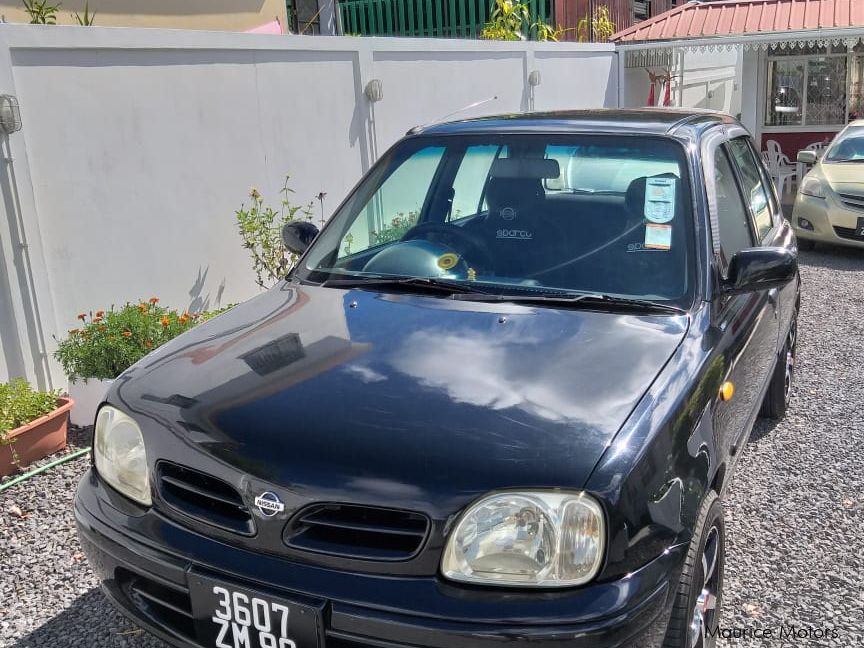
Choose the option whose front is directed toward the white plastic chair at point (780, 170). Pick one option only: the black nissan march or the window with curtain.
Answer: the window with curtain

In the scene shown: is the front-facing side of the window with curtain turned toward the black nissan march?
yes

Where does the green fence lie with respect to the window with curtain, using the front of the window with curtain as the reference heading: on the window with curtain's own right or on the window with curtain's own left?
on the window with curtain's own right

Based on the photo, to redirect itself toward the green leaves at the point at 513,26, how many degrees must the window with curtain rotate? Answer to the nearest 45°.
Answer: approximately 45° to its right

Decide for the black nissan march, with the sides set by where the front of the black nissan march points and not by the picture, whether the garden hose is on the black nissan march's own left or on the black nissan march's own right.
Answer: on the black nissan march's own right

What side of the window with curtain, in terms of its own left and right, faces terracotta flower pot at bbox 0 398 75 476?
front

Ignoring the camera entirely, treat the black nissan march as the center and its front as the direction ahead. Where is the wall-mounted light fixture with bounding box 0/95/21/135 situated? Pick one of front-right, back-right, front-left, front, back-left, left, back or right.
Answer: right

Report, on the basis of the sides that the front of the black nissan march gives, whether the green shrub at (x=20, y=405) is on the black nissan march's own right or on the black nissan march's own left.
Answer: on the black nissan march's own right

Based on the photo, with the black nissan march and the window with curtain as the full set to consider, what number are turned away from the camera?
0

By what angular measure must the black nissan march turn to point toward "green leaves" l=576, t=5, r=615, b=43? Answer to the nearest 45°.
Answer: approximately 135° to its right

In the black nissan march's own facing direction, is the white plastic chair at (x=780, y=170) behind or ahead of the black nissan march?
behind

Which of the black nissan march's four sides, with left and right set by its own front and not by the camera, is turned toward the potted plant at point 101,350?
right
